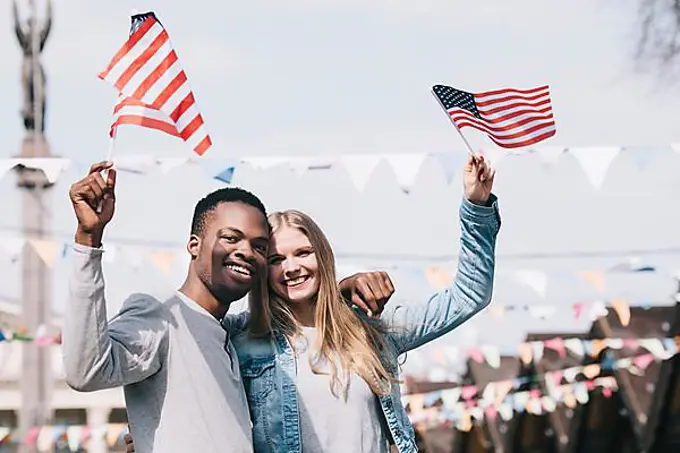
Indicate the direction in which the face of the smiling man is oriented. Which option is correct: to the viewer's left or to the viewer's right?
to the viewer's right

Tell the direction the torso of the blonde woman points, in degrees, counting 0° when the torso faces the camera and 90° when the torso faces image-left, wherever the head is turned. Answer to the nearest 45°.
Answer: approximately 0°

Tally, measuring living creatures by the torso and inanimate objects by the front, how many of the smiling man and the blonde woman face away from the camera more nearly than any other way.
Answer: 0

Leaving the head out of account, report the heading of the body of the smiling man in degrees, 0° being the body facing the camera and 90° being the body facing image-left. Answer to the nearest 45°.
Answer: approximately 315°

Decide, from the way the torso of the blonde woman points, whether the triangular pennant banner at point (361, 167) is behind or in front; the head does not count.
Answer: behind
